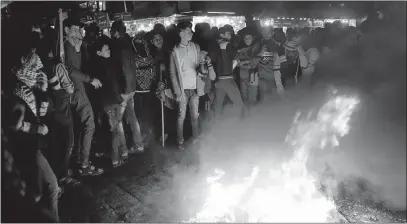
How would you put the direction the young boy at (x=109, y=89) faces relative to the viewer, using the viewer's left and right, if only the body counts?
facing the viewer and to the right of the viewer

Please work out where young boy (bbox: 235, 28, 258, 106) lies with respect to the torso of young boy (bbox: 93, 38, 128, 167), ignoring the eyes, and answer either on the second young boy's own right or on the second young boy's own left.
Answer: on the second young boy's own left

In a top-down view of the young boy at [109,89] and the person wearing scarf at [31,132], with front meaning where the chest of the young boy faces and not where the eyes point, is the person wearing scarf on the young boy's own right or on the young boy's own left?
on the young boy's own right

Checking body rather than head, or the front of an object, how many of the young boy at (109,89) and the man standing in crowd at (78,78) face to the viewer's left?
0

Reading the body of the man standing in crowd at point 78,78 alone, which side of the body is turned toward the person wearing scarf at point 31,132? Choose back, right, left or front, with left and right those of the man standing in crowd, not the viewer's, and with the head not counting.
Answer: right

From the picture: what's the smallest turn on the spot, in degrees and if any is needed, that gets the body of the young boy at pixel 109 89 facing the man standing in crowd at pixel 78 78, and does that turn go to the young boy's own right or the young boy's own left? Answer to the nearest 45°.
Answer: approximately 90° to the young boy's own right

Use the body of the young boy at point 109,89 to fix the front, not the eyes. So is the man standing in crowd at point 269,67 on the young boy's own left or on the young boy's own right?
on the young boy's own left

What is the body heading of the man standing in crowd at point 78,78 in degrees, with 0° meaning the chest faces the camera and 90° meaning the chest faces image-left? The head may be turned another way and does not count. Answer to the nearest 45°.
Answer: approximately 270°
